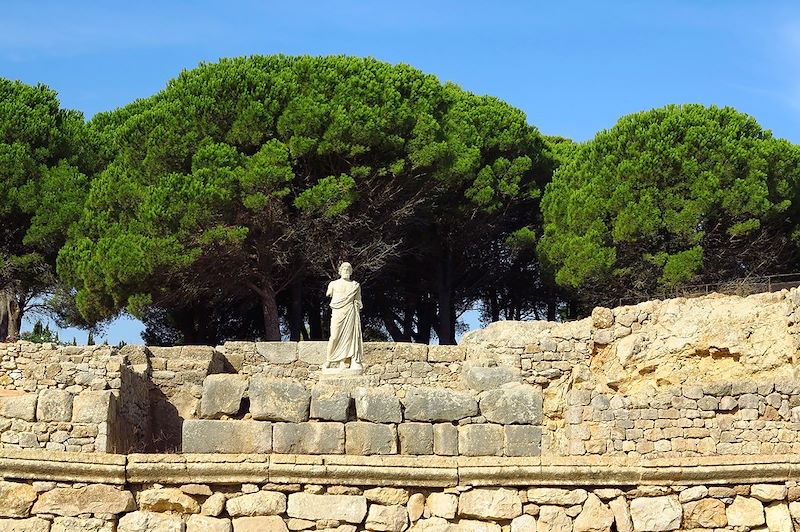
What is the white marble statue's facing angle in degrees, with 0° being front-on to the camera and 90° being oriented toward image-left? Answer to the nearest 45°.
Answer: approximately 0°
